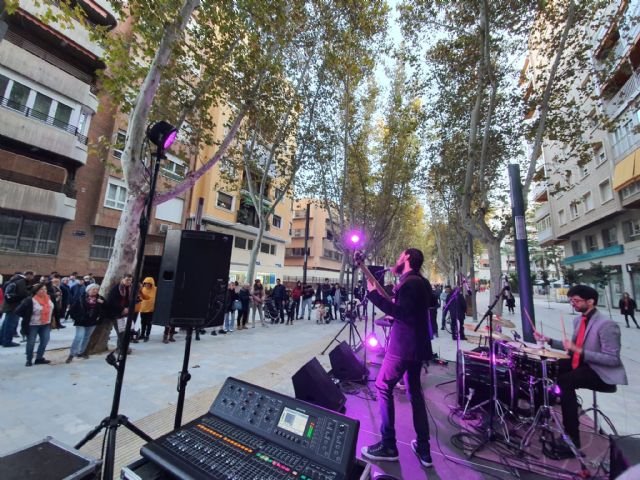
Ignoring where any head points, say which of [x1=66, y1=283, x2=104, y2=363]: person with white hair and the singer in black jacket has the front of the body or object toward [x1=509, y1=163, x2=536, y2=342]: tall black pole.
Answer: the person with white hair

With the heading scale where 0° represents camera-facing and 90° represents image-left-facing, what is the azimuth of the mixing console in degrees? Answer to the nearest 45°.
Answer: approximately 45°

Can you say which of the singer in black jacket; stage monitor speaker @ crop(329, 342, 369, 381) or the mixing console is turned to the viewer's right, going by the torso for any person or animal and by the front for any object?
the stage monitor speaker

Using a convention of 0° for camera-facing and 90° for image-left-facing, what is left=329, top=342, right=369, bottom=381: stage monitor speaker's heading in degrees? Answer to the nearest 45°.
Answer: approximately 270°

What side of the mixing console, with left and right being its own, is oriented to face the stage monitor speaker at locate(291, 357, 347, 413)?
back

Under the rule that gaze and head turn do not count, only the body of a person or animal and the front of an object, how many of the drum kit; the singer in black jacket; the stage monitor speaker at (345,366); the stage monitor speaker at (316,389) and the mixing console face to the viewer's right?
2

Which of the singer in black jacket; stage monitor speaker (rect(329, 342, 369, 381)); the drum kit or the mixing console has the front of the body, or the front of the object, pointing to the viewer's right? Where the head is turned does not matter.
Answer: the stage monitor speaker

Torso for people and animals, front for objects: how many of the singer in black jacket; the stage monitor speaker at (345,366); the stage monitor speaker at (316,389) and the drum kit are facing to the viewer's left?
2

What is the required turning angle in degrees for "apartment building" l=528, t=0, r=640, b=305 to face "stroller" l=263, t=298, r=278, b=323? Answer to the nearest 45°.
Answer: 0° — it already faces it

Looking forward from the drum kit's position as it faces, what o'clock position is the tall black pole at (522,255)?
The tall black pole is roughly at 3 o'clock from the drum kit.

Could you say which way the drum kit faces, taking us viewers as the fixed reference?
facing to the left of the viewer

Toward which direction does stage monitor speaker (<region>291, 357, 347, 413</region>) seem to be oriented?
to the viewer's right

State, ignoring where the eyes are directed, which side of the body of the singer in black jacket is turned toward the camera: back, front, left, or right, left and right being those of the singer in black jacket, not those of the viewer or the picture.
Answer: left

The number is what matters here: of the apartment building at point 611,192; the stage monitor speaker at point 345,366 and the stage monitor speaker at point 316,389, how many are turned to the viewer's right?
2
